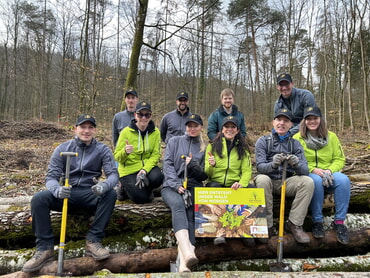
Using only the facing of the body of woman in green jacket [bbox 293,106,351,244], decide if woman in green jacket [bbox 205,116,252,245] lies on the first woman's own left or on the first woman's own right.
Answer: on the first woman's own right

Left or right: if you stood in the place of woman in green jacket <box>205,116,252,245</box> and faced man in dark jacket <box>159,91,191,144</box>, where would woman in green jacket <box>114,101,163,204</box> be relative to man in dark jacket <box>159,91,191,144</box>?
left

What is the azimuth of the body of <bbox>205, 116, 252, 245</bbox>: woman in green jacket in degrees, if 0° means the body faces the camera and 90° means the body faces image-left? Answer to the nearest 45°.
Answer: approximately 0°

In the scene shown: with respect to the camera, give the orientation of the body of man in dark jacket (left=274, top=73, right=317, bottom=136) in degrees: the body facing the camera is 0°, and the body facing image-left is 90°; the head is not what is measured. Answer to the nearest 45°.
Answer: approximately 45°

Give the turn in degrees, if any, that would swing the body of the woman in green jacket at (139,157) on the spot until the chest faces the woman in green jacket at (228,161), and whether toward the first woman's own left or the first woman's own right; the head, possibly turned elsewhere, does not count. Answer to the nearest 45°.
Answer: approximately 45° to the first woman's own left

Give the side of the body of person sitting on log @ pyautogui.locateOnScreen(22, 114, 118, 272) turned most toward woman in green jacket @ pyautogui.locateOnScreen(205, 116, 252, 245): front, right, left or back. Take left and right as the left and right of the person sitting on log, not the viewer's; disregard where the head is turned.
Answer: left

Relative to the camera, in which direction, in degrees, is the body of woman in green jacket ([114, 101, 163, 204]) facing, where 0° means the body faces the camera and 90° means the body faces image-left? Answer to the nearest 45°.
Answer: approximately 0°

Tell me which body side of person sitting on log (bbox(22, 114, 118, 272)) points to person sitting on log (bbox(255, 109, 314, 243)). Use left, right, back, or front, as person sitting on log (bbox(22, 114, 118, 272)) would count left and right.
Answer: left
